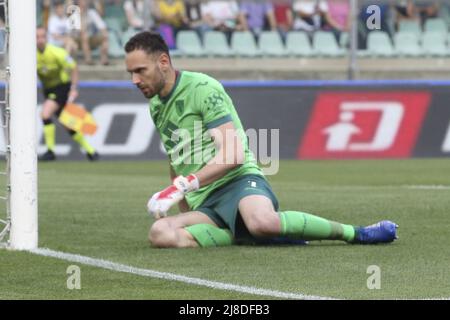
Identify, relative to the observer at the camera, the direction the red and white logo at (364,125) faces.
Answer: facing the viewer

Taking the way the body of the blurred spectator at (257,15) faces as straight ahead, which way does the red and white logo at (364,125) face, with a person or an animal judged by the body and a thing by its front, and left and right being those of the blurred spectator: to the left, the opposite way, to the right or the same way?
the same way

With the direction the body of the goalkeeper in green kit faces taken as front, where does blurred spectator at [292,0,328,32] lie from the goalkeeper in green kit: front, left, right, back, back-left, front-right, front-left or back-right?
back-right

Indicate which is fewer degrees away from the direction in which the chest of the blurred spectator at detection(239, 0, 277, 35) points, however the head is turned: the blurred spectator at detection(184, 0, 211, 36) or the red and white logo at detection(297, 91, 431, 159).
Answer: the red and white logo

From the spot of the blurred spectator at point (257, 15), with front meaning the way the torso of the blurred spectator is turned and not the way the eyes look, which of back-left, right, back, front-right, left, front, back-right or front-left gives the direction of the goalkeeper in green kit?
front

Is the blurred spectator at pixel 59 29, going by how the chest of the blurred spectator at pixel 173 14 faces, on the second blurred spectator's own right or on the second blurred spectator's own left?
on the second blurred spectator's own right

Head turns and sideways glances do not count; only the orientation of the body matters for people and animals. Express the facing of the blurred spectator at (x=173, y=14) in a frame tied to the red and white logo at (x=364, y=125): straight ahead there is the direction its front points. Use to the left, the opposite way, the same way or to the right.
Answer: the same way

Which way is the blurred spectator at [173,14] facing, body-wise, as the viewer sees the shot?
toward the camera

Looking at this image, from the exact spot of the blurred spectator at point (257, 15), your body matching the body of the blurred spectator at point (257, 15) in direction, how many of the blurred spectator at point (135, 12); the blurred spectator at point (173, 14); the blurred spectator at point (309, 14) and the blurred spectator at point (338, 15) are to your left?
2

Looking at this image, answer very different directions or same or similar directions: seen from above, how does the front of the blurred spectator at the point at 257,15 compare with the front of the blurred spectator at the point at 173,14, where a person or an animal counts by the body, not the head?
same or similar directions

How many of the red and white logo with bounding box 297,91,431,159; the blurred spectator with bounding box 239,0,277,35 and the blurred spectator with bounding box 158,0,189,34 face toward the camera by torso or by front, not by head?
3

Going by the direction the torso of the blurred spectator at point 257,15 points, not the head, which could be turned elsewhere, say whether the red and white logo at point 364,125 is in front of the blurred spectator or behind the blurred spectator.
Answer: in front

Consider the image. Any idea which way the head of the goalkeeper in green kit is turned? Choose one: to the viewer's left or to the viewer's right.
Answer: to the viewer's left
